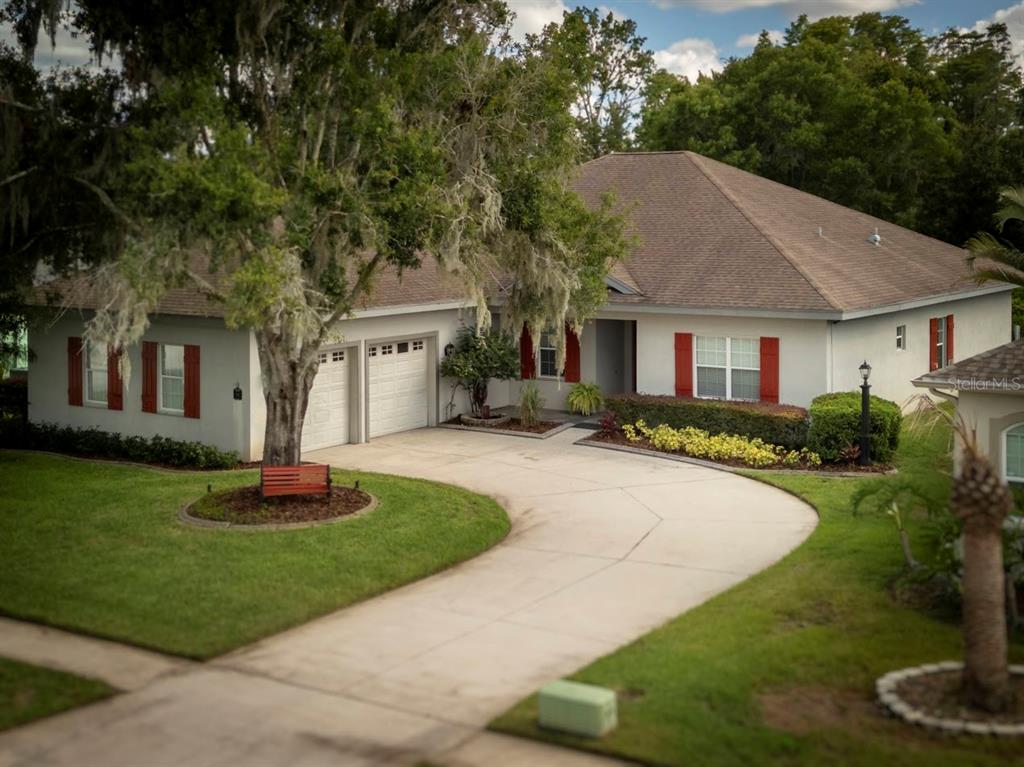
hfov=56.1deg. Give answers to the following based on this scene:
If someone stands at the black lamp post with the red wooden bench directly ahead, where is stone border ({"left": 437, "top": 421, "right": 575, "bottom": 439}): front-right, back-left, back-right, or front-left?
front-right

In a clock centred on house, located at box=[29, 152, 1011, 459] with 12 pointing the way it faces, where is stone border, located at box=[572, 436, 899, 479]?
The stone border is roughly at 10 o'clock from the house.

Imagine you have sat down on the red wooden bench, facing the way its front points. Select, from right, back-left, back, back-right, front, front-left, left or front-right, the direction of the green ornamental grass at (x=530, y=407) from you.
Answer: back-left

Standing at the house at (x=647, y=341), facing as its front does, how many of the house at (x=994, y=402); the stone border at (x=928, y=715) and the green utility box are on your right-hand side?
0

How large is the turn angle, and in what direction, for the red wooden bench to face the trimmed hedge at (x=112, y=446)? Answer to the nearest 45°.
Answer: approximately 135° to its right

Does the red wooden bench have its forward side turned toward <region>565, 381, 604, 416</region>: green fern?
no

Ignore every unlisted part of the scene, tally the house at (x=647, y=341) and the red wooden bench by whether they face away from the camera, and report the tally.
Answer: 0

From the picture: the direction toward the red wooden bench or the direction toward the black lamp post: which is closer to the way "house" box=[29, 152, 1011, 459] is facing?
the red wooden bench

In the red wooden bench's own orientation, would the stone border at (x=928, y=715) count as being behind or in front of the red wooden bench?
in front

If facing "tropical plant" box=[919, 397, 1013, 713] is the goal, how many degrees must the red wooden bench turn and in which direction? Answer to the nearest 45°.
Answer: approximately 45° to its left

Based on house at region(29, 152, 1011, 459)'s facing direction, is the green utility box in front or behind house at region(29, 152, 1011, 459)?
in front

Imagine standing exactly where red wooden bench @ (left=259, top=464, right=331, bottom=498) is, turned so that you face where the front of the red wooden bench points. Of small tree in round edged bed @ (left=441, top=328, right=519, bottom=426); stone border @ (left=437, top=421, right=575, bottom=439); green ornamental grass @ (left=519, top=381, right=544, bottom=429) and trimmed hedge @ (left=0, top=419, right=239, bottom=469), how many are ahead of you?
0

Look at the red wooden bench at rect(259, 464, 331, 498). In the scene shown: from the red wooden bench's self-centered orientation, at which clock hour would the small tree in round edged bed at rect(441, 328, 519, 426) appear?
The small tree in round edged bed is roughly at 7 o'clock from the red wooden bench.

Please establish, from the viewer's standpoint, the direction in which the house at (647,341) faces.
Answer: facing the viewer and to the left of the viewer

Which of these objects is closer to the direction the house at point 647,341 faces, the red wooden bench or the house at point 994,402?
the red wooden bench

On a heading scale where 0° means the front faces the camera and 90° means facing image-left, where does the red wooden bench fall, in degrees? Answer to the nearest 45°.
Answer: approximately 0°
